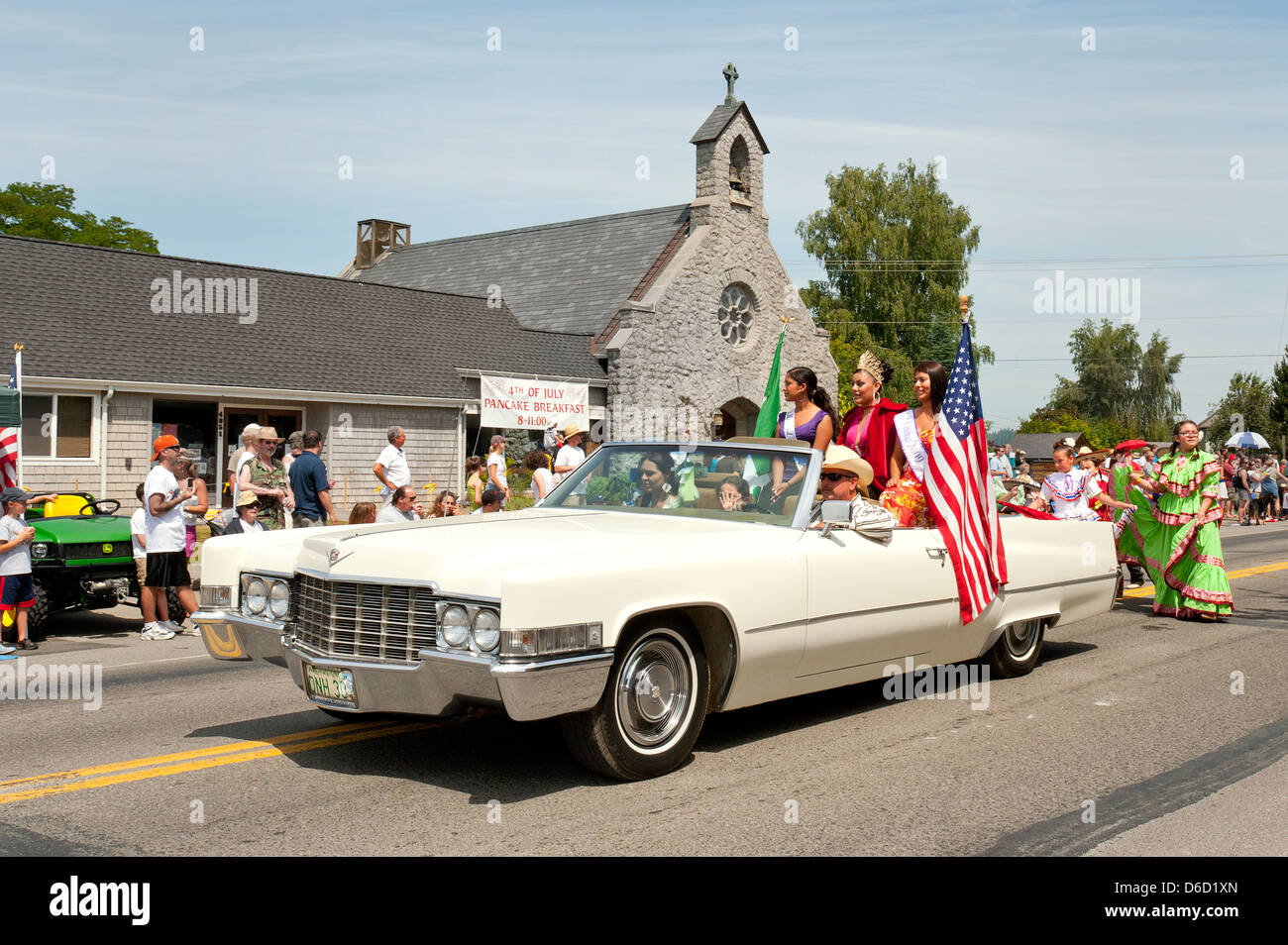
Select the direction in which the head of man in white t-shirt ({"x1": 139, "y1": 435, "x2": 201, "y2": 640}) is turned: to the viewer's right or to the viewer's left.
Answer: to the viewer's right

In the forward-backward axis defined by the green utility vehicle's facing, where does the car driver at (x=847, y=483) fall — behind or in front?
in front

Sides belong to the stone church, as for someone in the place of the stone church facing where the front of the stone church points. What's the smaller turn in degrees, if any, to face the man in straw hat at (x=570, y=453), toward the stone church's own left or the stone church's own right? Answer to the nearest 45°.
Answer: approximately 45° to the stone church's own right

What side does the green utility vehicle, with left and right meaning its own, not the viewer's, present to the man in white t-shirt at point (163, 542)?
front

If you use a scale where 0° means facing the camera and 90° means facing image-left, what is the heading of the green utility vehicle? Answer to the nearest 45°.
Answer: approximately 315°

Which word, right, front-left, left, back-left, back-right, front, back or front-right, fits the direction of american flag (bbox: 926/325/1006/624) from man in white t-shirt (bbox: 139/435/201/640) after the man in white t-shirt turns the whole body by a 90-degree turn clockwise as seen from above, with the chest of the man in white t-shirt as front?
front-left

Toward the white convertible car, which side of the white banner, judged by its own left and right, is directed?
front

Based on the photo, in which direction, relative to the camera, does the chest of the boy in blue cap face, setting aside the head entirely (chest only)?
to the viewer's right

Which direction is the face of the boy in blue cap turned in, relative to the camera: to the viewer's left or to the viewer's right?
to the viewer's right

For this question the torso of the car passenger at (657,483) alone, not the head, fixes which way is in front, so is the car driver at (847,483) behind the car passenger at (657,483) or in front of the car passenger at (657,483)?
behind
